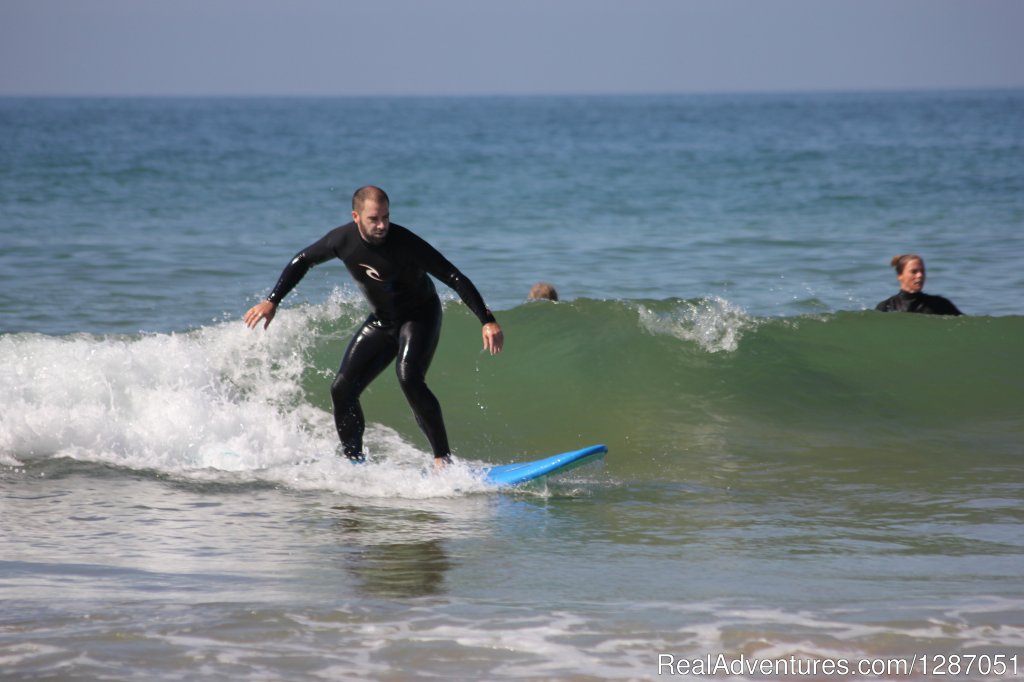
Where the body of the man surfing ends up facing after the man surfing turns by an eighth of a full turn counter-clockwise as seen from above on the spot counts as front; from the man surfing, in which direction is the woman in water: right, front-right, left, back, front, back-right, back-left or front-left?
left

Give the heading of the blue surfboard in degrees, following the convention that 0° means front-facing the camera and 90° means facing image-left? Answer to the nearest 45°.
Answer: approximately 270°

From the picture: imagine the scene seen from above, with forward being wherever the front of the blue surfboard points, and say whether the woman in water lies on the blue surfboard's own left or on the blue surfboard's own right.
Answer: on the blue surfboard's own left

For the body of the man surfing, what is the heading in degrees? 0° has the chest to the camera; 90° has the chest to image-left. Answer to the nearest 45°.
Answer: approximately 0°
